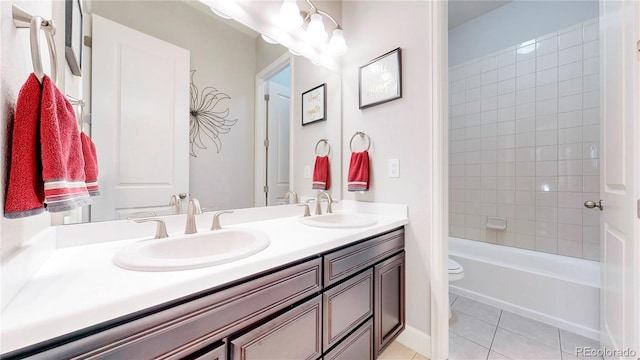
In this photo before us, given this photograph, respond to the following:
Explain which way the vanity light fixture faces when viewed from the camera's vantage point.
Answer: facing the viewer and to the right of the viewer

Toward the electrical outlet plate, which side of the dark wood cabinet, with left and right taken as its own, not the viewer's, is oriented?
left

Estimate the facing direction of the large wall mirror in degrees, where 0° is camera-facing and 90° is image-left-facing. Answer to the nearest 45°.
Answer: approximately 315°

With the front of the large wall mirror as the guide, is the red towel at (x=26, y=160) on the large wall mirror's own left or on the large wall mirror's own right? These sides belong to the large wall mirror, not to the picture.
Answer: on the large wall mirror's own right

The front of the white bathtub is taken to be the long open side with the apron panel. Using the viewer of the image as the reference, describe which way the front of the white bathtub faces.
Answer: facing the viewer and to the left of the viewer
